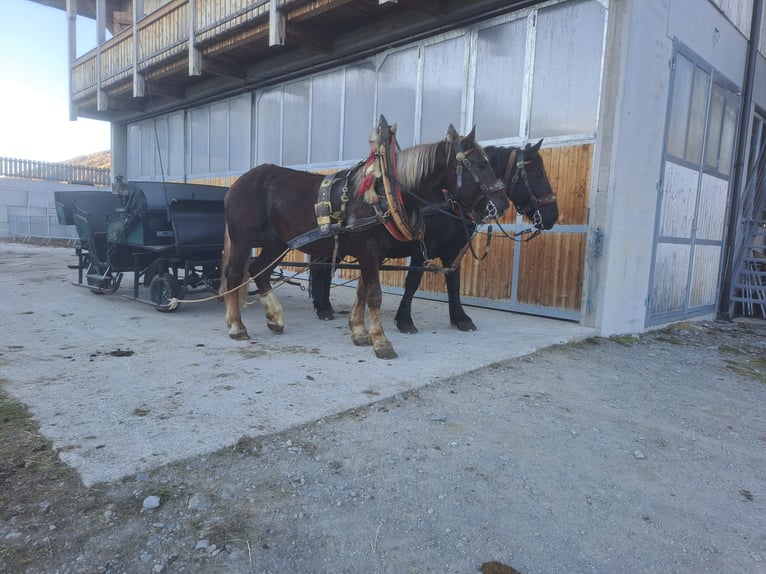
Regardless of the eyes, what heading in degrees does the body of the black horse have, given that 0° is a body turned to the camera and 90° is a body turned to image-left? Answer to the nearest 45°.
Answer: approximately 270°

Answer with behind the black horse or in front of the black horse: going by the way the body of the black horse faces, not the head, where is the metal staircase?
in front

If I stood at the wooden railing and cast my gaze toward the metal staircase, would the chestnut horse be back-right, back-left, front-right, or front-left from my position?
front-right

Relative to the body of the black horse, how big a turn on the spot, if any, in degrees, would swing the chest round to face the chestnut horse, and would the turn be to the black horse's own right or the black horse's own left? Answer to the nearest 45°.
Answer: approximately 135° to the black horse's own right

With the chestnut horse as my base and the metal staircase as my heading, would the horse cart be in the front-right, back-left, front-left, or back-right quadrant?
back-left

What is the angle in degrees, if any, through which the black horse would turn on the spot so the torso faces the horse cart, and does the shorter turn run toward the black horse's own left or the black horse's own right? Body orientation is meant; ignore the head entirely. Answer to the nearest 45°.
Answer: approximately 180°

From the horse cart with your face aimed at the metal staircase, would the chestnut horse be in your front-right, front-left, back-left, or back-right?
front-right

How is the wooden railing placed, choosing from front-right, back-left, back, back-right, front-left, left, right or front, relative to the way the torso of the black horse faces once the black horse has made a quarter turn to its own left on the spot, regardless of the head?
front-left
